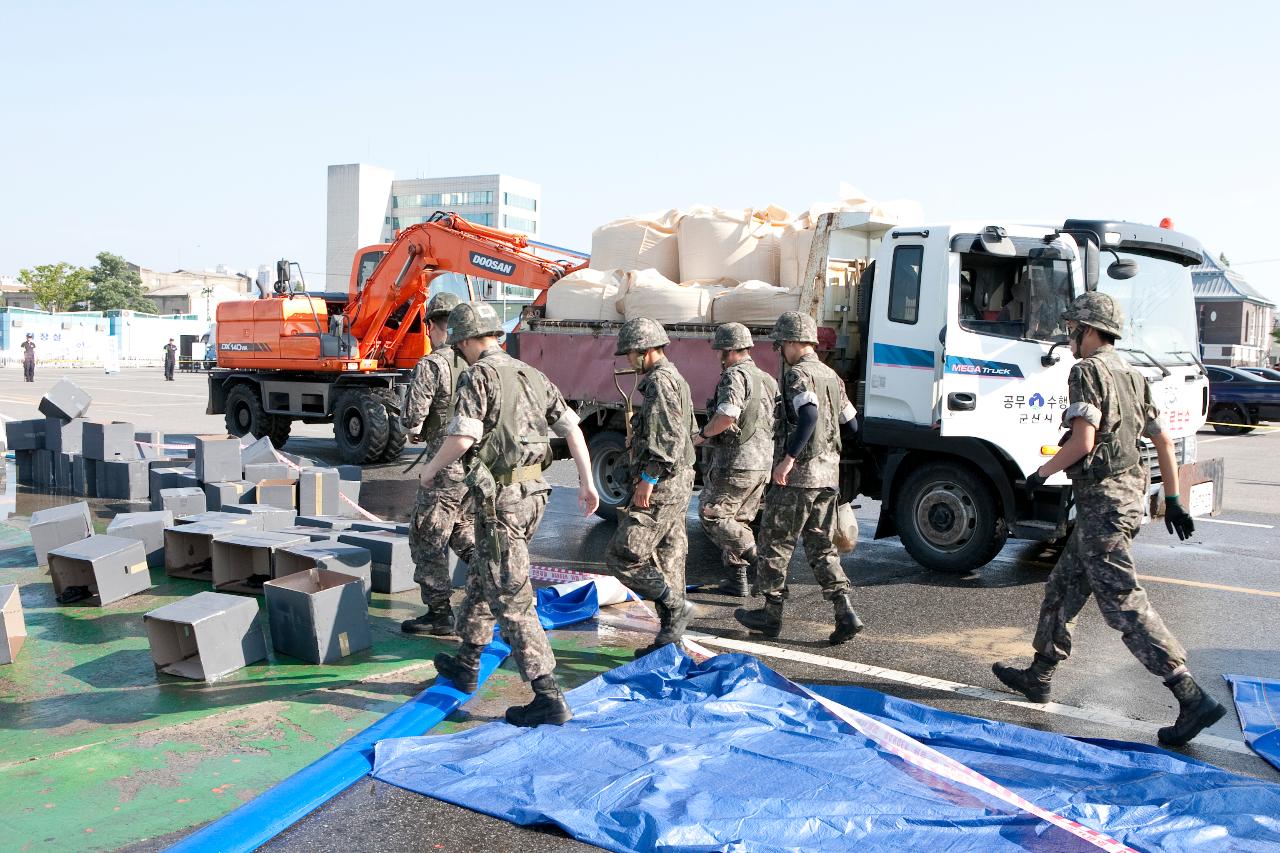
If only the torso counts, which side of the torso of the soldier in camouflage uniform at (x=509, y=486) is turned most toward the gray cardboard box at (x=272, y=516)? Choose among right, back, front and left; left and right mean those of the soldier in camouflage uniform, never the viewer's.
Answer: front

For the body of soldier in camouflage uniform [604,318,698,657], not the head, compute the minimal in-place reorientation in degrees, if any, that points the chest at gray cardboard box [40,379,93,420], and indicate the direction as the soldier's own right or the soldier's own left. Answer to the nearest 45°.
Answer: approximately 45° to the soldier's own right

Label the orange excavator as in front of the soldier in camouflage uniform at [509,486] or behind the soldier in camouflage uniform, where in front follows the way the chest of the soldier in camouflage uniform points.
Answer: in front

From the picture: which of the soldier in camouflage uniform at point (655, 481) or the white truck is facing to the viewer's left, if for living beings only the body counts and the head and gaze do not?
the soldier in camouflage uniform

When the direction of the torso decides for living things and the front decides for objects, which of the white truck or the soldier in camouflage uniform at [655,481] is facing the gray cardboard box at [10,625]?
the soldier in camouflage uniform

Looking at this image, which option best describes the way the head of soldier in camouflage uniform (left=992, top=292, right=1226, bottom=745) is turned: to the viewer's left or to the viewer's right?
to the viewer's left

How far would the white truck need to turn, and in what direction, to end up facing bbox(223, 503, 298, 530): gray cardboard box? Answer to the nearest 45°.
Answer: approximately 135° to its right

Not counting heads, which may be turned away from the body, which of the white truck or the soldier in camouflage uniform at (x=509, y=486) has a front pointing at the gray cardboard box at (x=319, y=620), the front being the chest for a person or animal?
the soldier in camouflage uniform

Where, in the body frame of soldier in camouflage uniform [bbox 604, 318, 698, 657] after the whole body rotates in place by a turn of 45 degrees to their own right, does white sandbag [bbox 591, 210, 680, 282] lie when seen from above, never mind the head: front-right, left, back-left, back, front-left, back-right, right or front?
front-right

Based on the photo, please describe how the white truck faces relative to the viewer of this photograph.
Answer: facing the viewer and to the right of the viewer

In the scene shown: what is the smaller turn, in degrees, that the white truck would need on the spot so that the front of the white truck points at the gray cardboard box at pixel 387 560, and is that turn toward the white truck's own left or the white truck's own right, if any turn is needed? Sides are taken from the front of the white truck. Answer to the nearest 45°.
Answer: approximately 135° to the white truck's own right

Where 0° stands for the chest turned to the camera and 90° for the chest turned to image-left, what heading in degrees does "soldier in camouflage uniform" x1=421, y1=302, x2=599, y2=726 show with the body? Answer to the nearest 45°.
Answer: approximately 135°

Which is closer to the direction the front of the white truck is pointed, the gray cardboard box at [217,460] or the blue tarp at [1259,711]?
the blue tarp

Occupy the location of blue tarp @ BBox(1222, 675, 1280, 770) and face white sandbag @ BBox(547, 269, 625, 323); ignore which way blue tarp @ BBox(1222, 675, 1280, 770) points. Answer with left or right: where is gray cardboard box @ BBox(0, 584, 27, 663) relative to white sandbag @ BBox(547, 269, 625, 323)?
left

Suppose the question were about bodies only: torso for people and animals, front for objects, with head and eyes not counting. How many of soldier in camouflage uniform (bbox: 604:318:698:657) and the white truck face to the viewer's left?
1

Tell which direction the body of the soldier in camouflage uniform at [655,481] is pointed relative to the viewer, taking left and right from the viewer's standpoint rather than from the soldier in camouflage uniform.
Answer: facing to the left of the viewer

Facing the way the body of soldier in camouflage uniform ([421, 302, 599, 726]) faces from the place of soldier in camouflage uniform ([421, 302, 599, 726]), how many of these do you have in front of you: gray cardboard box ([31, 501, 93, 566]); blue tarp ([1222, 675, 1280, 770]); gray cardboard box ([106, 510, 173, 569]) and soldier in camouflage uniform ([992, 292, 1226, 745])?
2
